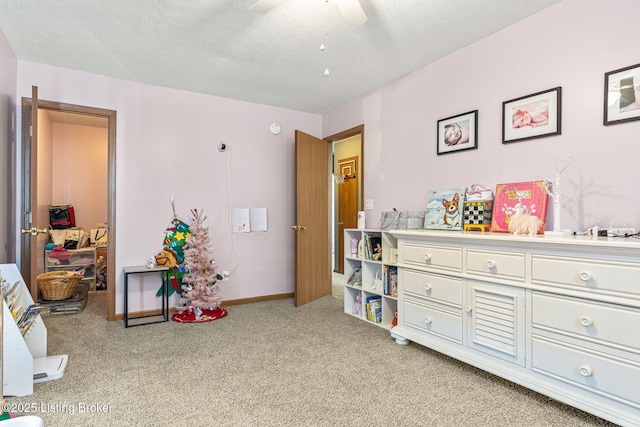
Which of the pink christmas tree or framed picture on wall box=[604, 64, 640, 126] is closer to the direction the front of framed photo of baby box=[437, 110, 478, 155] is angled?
the pink christmas tree

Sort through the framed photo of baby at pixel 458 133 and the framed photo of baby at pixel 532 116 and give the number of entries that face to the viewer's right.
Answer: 0

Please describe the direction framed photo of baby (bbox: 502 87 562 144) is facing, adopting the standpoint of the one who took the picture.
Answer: facing the viewer and to the left of the viewer

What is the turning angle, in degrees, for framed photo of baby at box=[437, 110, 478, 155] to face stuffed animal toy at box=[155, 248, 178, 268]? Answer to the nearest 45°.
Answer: approximately 45° to its right

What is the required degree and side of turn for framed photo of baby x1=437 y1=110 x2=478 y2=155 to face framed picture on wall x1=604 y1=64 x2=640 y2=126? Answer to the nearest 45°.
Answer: approximately 90° to its left

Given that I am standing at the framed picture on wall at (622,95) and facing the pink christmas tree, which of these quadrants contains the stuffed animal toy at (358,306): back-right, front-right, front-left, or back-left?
front-right

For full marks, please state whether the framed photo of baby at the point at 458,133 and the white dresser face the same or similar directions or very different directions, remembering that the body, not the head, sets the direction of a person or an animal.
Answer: same or similar directions

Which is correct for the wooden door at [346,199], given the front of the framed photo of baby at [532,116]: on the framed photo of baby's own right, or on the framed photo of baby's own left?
on the framed photo of baby's own right

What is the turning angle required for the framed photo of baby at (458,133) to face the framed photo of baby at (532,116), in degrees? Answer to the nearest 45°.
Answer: approximately 90° to its left

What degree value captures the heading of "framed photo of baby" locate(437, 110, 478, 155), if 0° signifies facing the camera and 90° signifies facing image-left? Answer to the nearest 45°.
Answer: approximately 45°

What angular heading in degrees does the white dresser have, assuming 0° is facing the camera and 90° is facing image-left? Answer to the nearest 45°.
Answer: approximately 45°

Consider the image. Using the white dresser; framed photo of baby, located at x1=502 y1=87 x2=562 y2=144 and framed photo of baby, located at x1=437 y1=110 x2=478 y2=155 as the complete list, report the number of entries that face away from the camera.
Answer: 0

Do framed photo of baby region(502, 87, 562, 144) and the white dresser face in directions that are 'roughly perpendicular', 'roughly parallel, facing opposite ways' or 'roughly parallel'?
roughly parallel

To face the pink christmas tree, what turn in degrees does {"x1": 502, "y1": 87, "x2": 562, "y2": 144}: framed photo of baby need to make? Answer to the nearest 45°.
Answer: approximately 45° to its right

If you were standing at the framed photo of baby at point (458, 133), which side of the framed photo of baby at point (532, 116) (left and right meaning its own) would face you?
right
